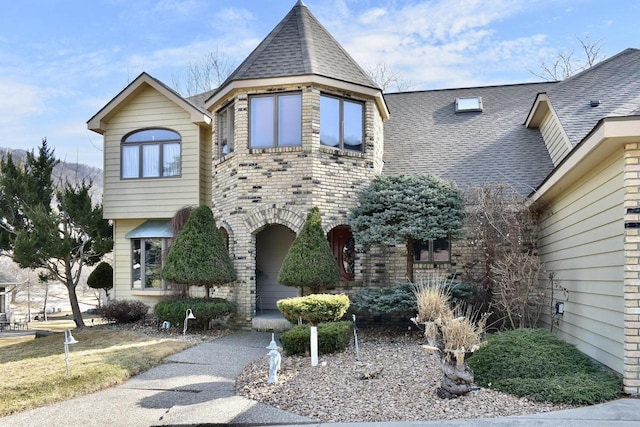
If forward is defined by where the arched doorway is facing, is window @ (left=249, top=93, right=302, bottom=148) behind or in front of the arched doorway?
in front

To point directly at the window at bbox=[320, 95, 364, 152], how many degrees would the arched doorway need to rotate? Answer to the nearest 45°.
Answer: approximately 45° to its left

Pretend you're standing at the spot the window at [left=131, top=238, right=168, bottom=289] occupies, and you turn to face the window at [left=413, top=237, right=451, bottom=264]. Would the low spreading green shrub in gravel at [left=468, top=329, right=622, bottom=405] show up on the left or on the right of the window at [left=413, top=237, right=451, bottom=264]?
right

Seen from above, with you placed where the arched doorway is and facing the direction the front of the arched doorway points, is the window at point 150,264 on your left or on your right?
on your right

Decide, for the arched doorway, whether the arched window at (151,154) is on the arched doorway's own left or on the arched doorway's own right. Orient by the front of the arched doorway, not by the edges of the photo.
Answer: on the arched doorway's own right

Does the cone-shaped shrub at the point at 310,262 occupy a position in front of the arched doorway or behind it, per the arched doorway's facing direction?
in front

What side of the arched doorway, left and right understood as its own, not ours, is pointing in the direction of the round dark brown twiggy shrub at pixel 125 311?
right

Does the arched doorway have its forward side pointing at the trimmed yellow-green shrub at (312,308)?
yes

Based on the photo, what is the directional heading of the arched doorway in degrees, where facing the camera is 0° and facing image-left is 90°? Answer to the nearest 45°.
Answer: approximately 0°

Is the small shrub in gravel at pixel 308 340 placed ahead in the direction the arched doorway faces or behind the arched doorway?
ahead
